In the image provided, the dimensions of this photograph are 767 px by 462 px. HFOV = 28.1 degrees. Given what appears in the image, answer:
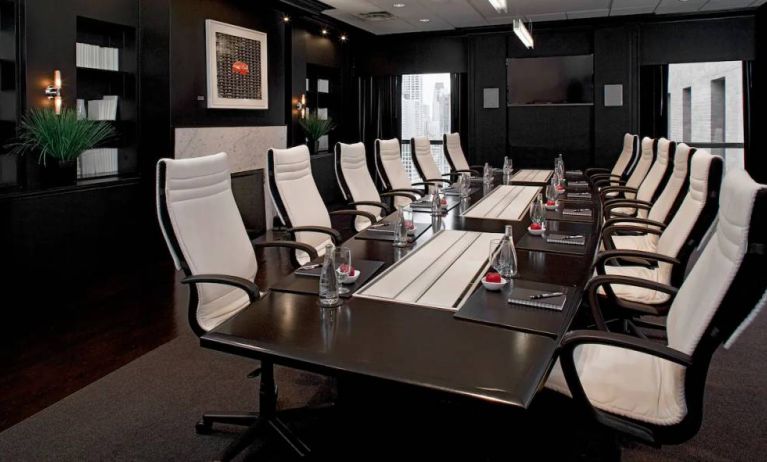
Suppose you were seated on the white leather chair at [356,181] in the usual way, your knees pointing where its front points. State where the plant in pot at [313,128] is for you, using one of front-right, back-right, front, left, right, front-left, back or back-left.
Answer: back-left

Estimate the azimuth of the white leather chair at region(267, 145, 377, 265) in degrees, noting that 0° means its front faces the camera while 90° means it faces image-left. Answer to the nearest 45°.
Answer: approximately 315°

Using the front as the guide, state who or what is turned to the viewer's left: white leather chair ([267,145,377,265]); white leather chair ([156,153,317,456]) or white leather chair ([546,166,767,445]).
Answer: white leather chair ([546,166,767,445])

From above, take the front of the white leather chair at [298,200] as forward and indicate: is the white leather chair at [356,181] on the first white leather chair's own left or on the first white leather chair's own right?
on the first white leather chair's own left

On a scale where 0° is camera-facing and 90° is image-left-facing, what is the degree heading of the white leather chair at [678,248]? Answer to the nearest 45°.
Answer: approximately 90°

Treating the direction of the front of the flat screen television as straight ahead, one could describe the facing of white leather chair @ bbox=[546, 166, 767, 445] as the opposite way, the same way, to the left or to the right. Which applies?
to the right

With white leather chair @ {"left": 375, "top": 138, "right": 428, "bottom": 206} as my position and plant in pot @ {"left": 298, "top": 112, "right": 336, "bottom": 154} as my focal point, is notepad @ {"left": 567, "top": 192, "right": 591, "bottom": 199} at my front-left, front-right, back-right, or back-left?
back-right

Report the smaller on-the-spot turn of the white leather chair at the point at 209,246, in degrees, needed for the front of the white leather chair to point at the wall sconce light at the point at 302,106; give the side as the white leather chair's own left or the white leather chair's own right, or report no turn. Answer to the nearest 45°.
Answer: approximately 135° to the white leather chair's own left

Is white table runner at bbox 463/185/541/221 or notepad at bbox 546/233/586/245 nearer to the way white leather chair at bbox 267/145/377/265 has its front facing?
the notepad

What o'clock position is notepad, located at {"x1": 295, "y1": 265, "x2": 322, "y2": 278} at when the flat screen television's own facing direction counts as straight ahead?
The notepad is roughly at 12 o'clock from the flat screen television.

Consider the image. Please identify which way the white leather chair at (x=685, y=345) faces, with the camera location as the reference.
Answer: facing to the left of the viewer
